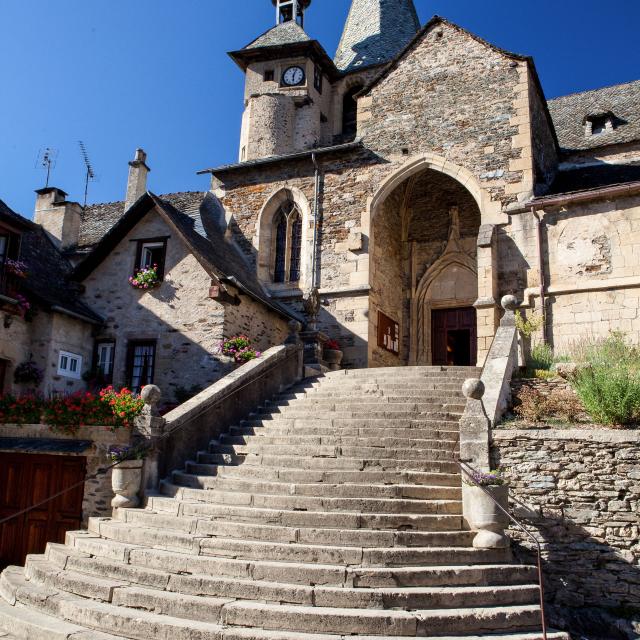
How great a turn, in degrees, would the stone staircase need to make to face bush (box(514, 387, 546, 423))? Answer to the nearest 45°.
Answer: approximately 135° to its left

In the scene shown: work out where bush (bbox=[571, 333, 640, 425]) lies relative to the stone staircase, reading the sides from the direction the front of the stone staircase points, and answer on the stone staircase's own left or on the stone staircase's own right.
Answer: on the stone staircase's own left

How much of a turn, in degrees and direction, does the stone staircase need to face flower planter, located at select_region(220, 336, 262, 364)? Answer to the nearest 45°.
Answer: approximately 180°

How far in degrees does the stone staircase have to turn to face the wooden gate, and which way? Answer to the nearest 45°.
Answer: approximately 135° to its right

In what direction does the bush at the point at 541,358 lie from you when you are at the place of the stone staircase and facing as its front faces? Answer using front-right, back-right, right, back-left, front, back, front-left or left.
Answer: back-left

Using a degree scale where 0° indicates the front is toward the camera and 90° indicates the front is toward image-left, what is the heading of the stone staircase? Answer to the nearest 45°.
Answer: approximately 0°

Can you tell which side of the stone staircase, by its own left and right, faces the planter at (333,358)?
back

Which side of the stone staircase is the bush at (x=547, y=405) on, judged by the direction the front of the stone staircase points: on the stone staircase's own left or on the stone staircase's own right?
on the stone staircase's own left

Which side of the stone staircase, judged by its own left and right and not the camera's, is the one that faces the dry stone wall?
left
